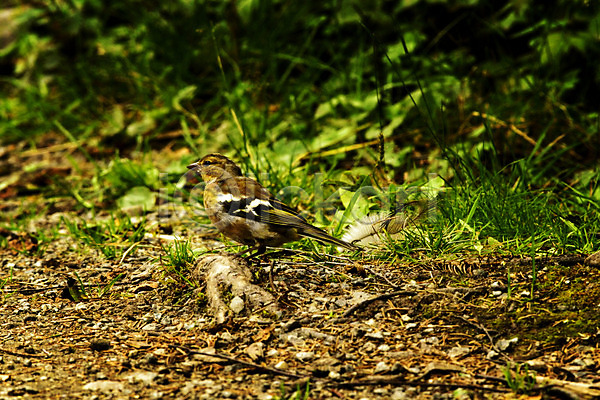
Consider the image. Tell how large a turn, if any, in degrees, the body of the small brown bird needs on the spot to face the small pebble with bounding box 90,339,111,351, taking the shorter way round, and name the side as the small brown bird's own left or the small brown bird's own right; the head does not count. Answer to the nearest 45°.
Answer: approximately 45° to the small brown bird's own left

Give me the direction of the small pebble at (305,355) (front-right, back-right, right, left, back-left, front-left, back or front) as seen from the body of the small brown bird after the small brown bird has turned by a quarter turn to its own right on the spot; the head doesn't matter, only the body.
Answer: back

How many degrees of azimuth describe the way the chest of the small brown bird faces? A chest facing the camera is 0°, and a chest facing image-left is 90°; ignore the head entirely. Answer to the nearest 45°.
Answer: approximately 90°
